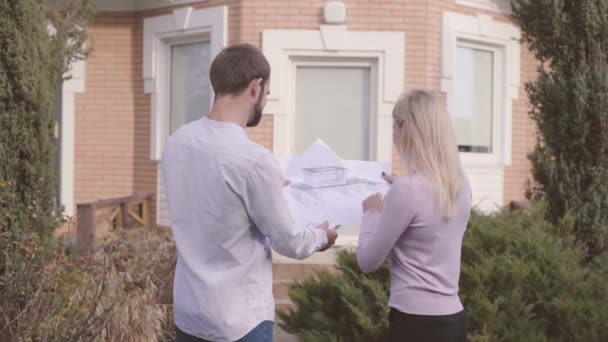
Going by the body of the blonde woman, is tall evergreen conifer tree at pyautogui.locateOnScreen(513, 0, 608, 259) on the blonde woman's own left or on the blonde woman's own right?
on the blonde woman's own right

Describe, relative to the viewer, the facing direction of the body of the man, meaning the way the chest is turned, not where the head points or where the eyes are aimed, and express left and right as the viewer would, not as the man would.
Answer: facing away from the viewer and to the right of the viewer

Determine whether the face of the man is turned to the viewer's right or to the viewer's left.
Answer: to the viewer's right

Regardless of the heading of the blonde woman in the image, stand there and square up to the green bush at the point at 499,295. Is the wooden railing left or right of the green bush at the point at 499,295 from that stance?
left

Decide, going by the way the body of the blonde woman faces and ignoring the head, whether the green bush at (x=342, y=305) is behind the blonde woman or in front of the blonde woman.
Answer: in front

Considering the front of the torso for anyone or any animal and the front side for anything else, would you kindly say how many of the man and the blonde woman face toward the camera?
0

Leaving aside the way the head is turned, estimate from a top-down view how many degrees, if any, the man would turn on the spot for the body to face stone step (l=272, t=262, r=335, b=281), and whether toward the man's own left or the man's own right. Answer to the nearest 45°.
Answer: approximately 45° to the man's own left

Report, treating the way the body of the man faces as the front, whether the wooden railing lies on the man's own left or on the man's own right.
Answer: on the man's own left

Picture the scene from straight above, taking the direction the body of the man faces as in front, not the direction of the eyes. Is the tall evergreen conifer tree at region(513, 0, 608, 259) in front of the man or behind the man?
in front

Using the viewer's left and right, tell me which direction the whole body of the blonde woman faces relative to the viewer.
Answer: facing away from the viewer and to the left of the viewer

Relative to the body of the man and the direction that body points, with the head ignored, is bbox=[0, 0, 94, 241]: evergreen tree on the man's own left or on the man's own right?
on the man's own left

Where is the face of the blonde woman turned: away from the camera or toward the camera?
away from the camera
